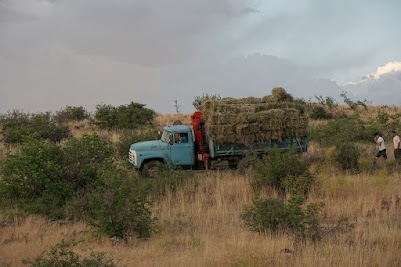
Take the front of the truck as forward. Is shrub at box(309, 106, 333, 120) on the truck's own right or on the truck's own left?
on the truck's own right

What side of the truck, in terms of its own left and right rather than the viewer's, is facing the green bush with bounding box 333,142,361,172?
back

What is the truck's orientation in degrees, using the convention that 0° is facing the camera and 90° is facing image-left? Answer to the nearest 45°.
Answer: approximately 90°

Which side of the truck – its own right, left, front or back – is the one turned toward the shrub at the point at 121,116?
right

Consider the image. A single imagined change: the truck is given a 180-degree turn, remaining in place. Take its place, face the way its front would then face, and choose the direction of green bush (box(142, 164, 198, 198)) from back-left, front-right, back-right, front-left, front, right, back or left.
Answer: right

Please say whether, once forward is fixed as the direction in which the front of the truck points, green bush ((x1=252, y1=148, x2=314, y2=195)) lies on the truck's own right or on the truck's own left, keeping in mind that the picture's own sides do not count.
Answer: on the truck's own left

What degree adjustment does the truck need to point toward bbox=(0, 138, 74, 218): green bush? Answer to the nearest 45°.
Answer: approximately 45° to its left

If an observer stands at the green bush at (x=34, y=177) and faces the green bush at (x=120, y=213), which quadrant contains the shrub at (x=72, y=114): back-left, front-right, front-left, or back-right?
back-left

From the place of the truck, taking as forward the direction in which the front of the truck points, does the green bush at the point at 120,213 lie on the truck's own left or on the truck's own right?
on the truck's own left

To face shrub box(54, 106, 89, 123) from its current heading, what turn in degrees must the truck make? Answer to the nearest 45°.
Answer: approximately 45° to its right

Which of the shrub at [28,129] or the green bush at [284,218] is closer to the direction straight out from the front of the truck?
the shrub

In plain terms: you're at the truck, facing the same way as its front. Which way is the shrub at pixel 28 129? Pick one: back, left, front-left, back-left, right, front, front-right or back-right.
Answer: front-right
